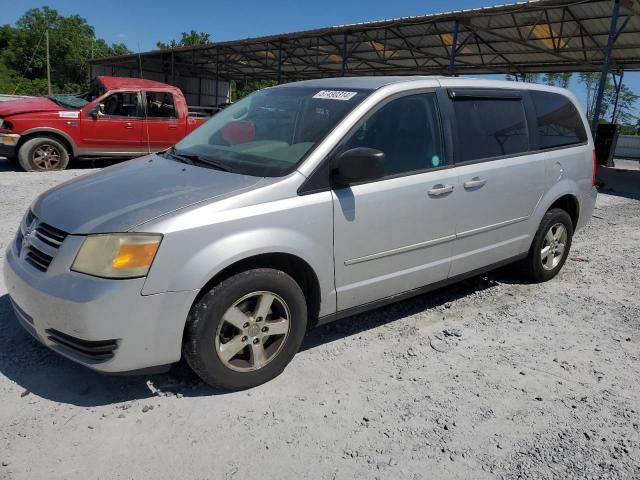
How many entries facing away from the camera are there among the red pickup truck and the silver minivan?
0

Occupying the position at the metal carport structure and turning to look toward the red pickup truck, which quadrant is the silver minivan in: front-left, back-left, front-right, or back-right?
front-left

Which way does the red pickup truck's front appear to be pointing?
to the viewer's left

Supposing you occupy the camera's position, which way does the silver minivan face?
facing the viewer and to the left of the viewer

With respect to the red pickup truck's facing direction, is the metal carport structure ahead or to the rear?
to the rear

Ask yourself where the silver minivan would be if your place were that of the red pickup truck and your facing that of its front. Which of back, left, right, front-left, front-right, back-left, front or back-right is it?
left

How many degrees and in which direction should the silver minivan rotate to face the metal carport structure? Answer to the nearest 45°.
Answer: approximately 135° to its right

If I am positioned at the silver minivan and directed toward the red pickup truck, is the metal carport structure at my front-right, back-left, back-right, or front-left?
front-right
